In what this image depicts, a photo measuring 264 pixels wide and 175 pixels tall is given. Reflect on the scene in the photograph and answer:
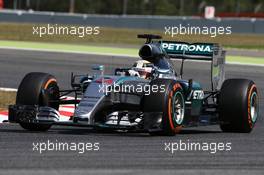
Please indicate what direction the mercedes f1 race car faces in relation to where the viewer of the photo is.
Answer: facing the viewer and to the left of the viewer
